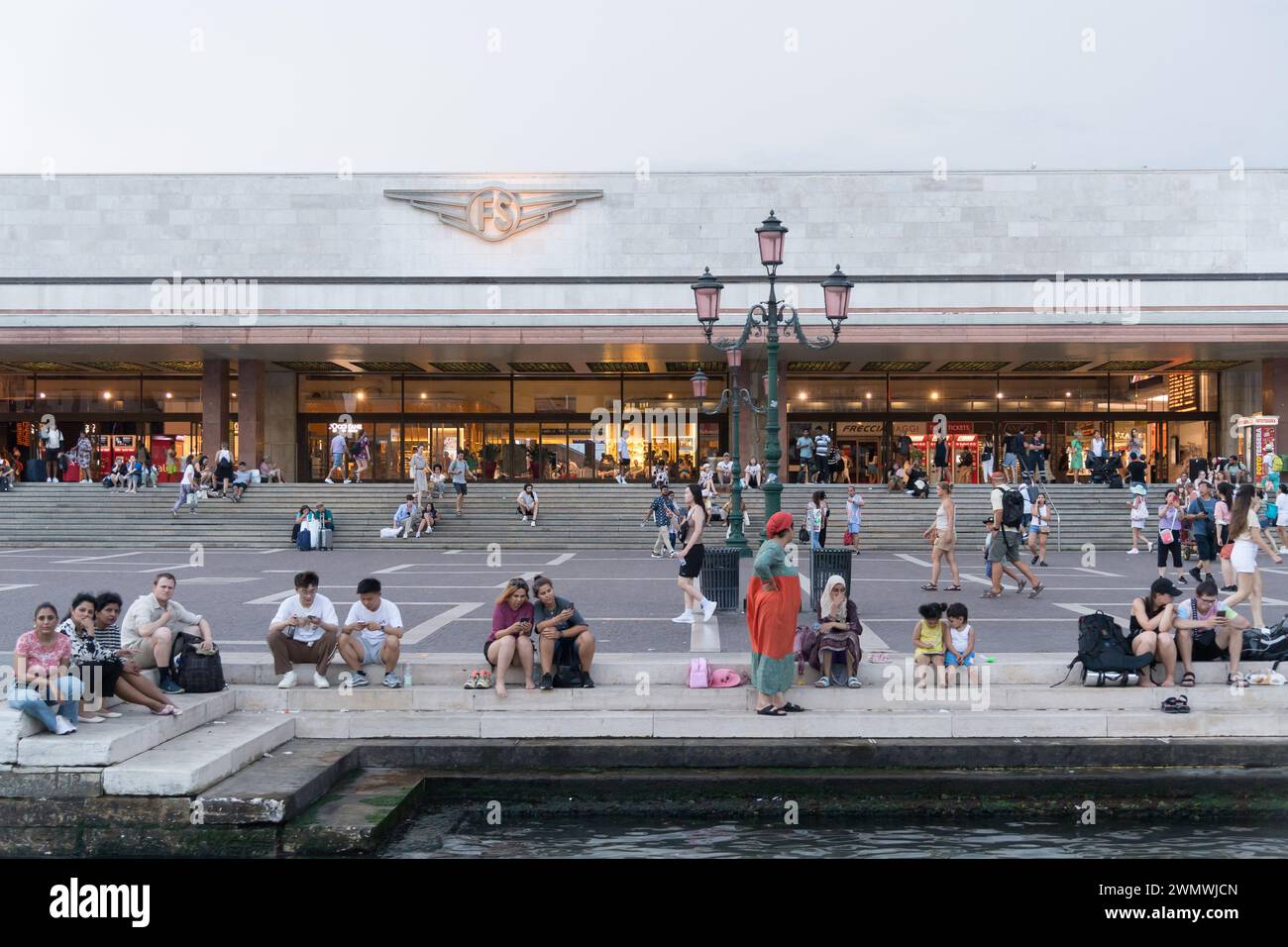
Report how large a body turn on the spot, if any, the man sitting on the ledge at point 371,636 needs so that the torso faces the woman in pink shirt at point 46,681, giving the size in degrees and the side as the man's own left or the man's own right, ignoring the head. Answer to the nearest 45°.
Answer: approximately 45° to the man's own right

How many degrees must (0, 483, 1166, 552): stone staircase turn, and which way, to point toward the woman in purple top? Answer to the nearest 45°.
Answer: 0° — it already faces them

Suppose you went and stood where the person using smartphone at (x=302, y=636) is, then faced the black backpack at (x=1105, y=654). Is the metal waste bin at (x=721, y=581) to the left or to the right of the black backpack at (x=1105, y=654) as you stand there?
left

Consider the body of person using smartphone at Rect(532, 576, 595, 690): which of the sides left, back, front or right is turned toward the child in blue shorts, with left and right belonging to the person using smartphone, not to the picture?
left

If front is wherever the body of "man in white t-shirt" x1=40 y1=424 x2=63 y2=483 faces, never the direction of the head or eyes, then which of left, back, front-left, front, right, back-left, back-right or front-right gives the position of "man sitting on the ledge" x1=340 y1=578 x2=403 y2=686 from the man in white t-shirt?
front

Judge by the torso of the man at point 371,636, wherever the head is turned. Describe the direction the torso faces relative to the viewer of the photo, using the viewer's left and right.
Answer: facing the viewer

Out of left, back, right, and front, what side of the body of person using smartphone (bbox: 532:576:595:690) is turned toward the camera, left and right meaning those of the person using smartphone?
front

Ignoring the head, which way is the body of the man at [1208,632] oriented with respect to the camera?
toward the camera
